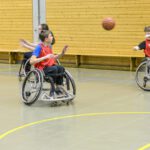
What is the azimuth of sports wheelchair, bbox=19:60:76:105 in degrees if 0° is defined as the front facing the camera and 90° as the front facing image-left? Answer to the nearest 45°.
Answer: approximately 315°

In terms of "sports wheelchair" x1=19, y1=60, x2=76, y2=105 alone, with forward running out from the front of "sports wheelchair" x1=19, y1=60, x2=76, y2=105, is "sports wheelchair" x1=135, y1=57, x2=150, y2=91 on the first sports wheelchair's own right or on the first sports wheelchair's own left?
on the first sports wheelchair's own left
